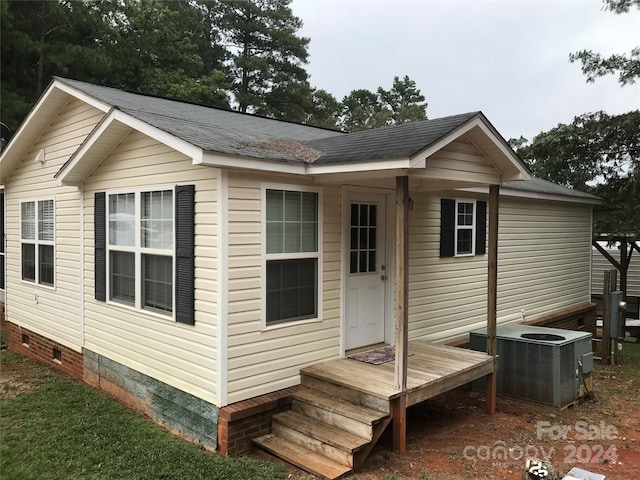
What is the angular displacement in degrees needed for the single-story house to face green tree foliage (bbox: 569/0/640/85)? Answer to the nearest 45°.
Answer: approximately 90° to its left

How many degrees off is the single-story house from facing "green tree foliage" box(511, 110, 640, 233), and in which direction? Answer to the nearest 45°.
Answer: approximately 90° to its left
